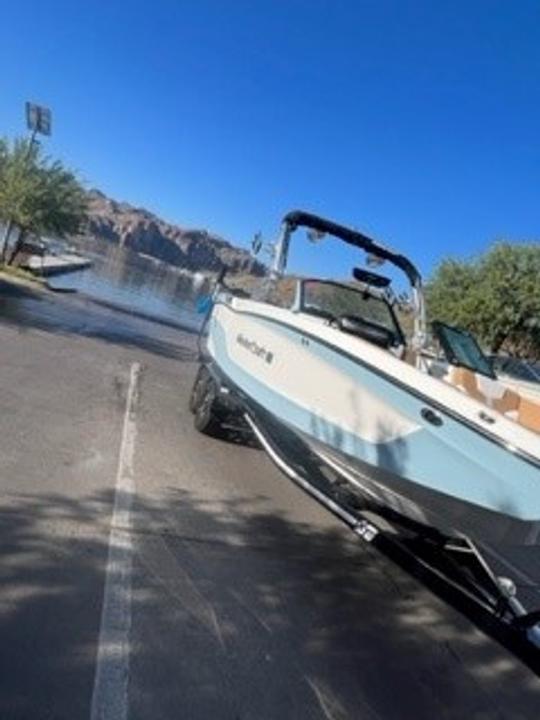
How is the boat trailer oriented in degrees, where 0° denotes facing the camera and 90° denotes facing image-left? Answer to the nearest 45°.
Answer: approximately 315°

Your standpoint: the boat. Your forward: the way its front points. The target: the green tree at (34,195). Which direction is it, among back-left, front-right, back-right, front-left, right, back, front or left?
back

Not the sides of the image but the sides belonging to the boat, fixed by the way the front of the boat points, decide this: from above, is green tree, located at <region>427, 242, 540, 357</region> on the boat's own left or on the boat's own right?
on the boat's own left

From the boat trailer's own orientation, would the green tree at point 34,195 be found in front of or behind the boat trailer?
behind

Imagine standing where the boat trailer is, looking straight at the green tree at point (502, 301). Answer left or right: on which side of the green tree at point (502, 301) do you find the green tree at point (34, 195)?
left
